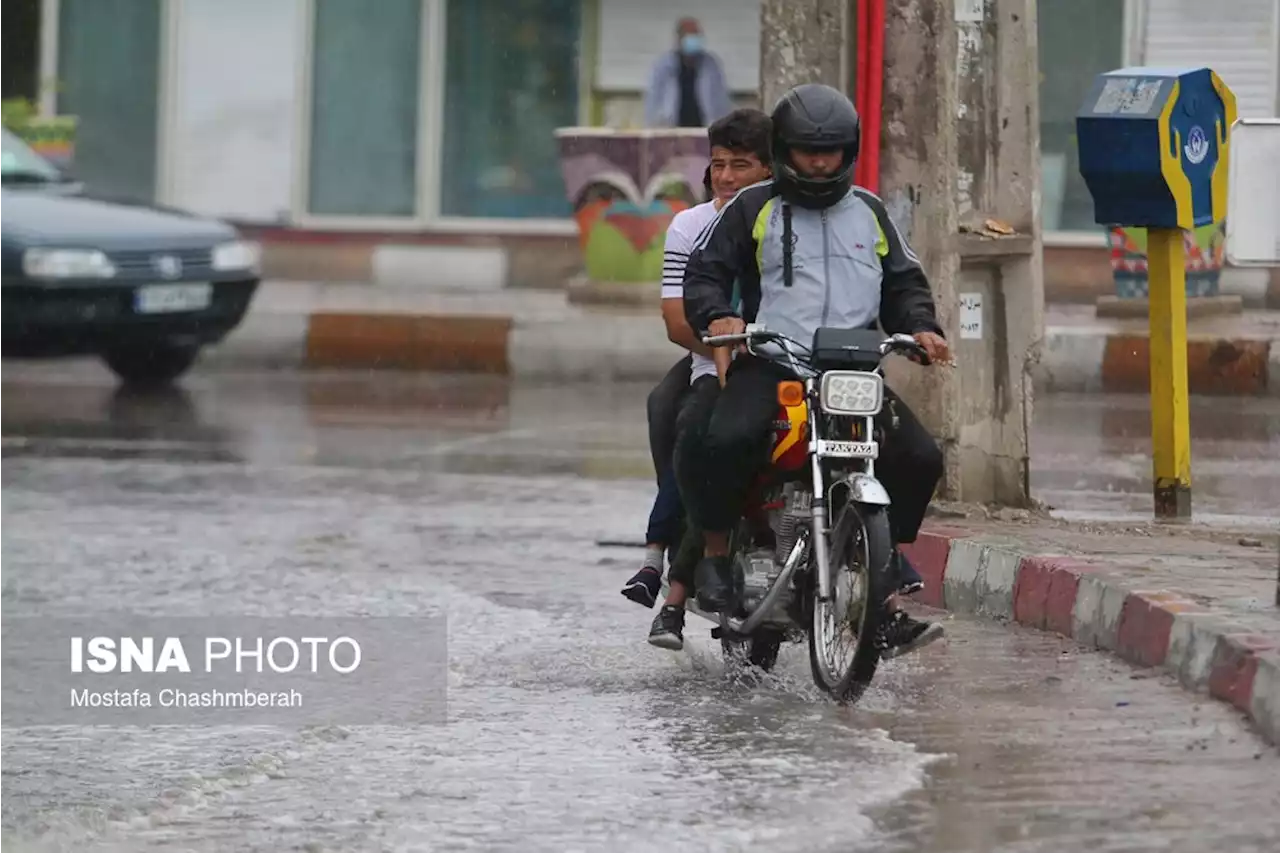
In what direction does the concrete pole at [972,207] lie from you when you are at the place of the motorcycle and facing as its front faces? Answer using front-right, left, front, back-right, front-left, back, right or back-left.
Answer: back-left

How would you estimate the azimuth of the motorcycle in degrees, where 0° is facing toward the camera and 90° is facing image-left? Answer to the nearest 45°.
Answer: approximately 315°

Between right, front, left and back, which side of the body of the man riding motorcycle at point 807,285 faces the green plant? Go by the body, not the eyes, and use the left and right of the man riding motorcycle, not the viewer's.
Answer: back

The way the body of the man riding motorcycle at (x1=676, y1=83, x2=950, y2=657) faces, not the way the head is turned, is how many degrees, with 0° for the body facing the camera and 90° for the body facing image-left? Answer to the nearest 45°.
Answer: approximately 0°

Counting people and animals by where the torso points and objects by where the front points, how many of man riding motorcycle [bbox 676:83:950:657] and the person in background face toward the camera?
2

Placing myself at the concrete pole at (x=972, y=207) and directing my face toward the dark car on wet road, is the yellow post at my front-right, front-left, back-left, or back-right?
back-right

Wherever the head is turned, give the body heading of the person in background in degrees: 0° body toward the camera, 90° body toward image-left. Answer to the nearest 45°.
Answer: approximately 0°

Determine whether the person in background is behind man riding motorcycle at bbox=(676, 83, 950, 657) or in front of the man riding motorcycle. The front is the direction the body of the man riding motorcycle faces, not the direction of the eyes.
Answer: behind

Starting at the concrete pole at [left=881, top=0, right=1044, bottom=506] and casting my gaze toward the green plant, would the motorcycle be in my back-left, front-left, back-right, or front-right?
back-left

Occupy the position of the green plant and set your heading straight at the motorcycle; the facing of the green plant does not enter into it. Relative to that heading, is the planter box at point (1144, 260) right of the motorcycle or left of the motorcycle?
left

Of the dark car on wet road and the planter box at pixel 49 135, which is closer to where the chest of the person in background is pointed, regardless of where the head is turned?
the dark car on wet road

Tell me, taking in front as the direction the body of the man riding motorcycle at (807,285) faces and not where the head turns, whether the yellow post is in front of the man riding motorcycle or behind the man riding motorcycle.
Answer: behind

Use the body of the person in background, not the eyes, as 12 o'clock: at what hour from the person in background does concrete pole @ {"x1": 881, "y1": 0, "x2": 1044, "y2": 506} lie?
The concrete pole is roughly at 12 o'clock from the person in background.
